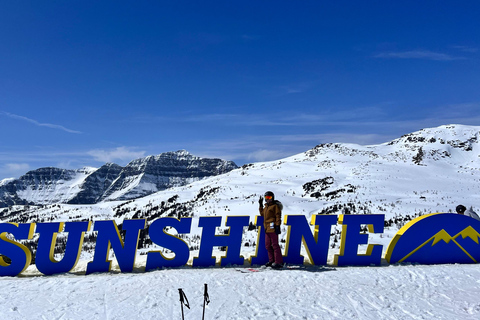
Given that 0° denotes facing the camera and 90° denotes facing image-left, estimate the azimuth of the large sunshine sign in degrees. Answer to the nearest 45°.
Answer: approximately 0°
